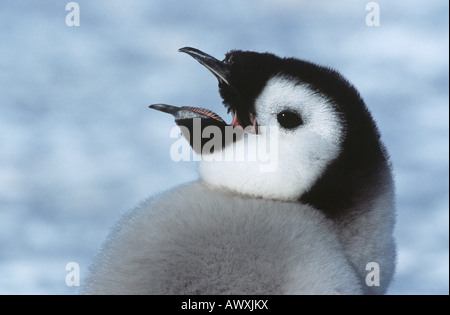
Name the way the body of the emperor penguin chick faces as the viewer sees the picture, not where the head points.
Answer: to the viewer's left
